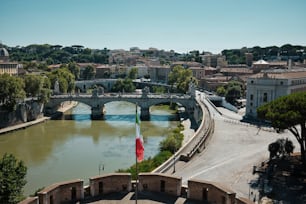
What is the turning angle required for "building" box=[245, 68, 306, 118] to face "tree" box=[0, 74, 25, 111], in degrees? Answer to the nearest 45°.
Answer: approximately 45° to its right

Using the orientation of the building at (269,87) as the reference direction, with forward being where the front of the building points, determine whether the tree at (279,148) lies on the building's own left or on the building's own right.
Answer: on the building's own left

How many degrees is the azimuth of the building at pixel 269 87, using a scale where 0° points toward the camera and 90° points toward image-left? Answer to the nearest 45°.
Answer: approximately 45°

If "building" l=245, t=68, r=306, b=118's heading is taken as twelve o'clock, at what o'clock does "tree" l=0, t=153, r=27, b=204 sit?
The tree is roughly at 11 o'clock from the building.

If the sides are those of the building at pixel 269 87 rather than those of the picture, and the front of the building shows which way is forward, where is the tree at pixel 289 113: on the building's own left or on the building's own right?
on the building's own left

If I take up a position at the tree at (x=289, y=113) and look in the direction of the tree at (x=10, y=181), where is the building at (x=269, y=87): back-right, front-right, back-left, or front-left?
back-right
